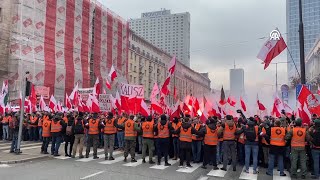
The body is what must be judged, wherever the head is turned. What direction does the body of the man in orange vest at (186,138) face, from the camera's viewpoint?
away from the camera

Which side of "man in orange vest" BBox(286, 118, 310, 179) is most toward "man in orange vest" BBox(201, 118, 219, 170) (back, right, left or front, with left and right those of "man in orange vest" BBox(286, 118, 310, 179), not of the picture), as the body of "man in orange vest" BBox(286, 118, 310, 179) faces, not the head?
left

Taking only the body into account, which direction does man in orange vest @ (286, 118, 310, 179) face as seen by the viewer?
away from the camera

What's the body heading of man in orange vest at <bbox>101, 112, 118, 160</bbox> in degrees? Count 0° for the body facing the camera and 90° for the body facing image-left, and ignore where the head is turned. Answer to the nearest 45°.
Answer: approximately 180°

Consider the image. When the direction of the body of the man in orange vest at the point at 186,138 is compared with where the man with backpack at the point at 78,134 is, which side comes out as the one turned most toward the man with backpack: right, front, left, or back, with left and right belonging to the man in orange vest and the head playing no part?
left

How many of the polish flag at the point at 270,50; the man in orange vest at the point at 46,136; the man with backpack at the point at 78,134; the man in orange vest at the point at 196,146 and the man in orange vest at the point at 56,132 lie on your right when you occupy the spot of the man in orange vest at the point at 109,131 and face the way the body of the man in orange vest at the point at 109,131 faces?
2

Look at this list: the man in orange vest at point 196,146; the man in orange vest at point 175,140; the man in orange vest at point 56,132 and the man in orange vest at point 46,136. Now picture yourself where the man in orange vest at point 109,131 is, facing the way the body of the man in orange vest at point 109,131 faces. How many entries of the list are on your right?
2

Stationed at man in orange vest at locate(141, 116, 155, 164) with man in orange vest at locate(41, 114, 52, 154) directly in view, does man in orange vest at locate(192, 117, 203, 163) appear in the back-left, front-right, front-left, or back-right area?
back-right

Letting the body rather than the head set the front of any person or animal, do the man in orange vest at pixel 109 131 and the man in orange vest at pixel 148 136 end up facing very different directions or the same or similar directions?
same or similar directions

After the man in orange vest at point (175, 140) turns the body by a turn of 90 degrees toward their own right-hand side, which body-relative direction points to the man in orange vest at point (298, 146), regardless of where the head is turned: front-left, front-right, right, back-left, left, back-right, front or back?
front-right
